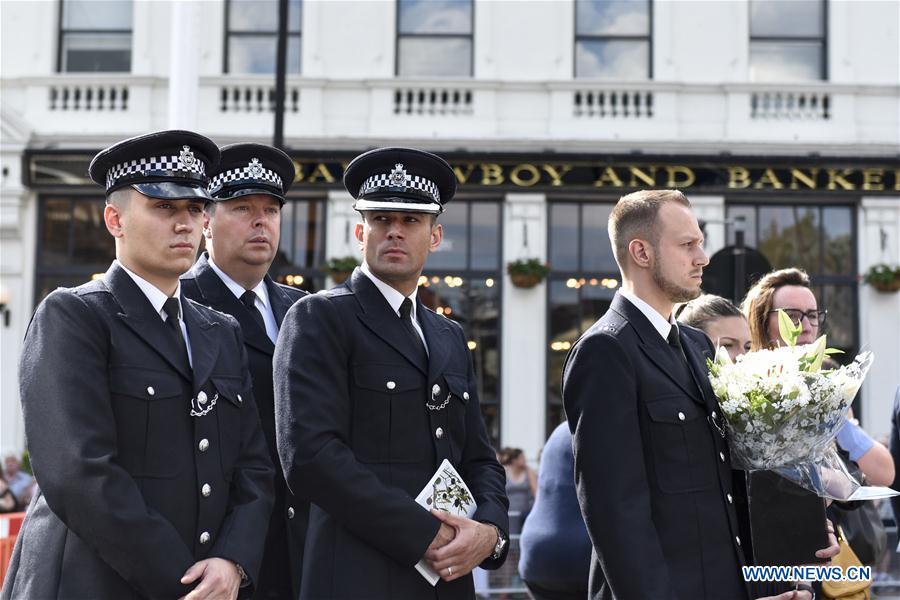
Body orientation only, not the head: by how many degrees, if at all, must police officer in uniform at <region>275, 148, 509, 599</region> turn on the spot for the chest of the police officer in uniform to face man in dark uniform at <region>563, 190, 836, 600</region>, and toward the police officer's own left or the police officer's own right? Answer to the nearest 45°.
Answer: approximately 45° to the police officer's own left

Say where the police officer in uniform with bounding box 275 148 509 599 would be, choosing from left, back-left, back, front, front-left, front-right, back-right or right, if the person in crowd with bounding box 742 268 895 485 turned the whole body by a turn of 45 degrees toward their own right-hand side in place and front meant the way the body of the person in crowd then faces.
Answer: front-right

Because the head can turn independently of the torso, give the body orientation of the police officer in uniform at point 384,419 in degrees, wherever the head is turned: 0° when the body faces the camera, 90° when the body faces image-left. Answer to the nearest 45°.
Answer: approximately 315°

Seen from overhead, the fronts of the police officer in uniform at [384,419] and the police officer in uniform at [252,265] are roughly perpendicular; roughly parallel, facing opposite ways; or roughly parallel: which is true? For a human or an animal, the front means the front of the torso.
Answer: roughly parallel

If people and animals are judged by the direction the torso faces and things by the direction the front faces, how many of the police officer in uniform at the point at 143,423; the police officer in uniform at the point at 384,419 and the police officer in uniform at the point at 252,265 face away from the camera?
0

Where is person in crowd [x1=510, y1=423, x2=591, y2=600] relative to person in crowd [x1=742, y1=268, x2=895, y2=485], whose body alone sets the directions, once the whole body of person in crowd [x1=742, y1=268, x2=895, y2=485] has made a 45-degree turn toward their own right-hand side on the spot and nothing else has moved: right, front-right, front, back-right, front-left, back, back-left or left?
front-right

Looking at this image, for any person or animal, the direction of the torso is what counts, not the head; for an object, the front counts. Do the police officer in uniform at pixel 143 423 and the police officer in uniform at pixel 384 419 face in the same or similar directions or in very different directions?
same or similar directions

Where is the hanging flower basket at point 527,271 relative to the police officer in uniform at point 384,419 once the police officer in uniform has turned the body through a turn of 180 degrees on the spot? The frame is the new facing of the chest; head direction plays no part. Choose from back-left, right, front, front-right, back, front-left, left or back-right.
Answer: front-right

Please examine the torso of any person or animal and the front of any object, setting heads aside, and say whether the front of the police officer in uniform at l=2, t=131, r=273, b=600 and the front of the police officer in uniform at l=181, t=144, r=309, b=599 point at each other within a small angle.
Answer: no

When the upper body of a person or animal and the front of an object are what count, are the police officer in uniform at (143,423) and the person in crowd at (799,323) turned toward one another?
no

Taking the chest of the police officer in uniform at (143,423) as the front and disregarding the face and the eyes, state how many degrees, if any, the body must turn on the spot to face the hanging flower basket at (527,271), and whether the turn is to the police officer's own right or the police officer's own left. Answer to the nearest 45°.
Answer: approximately 90° to the police officer's own left

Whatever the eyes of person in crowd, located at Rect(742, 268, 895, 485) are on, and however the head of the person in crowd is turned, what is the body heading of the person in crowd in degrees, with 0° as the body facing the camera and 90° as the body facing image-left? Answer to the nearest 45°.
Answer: approximately 315°

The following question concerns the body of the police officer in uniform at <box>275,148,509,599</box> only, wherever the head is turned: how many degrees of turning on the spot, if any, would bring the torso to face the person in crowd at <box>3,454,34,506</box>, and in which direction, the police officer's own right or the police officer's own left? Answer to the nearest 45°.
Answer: approximately 180°

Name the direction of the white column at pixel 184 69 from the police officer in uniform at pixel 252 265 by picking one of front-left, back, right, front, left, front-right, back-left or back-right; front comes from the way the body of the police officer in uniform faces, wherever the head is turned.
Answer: back-left
